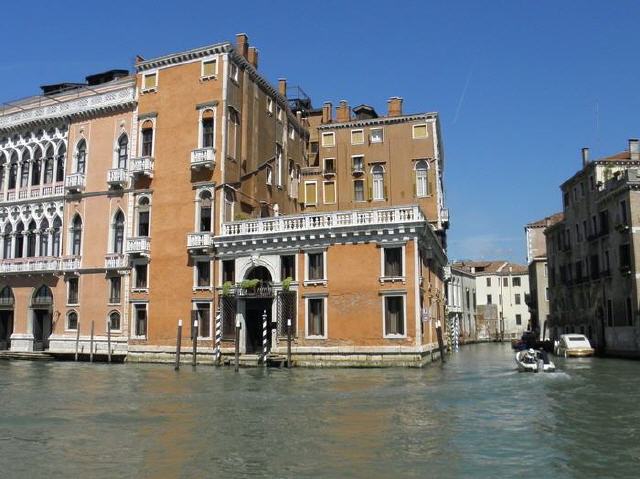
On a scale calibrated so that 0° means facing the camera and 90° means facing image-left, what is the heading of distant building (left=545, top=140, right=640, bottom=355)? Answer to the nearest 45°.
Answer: approximately 45°
